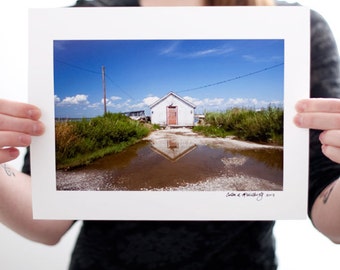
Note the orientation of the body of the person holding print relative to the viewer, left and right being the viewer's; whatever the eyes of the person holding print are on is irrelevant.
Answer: facing the viewer
